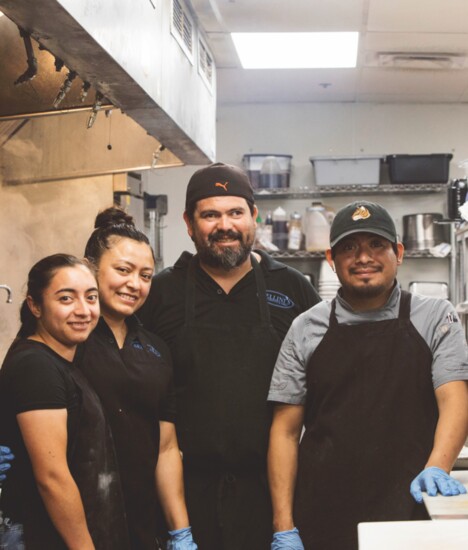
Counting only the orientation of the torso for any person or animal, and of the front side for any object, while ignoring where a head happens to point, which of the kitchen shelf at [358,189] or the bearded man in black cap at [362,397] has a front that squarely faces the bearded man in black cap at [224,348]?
the kitchen shelf

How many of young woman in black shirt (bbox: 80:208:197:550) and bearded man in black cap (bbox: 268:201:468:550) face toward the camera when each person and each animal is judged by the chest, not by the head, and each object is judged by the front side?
2

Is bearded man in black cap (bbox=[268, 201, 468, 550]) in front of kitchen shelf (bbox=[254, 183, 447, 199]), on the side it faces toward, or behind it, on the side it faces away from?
in front

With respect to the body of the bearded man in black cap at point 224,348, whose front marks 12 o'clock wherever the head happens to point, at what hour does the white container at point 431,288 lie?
The white container is roughly at 7 o'clock from the bearded man in black cap.

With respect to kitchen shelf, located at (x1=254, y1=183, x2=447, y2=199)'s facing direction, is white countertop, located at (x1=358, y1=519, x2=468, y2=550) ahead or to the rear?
ahead

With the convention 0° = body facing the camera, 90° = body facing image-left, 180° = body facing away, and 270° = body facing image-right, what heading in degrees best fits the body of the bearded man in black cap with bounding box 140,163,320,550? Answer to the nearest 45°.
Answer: approximately 0°

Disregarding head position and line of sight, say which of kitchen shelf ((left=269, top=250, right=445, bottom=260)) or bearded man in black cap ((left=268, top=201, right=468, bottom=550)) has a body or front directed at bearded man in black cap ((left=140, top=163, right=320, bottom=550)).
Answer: the kitchen shelf

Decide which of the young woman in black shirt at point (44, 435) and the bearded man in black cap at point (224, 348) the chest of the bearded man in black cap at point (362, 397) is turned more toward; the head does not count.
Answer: the young woman in black shirt
